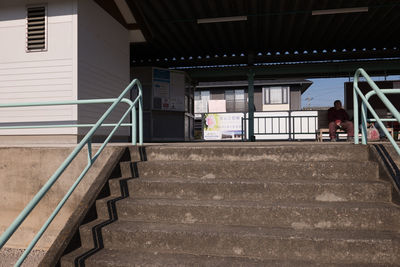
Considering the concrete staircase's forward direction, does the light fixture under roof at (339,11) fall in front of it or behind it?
behind

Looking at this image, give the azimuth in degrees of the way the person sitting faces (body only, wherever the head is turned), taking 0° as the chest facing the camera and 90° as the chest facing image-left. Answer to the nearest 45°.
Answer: approximately 0°

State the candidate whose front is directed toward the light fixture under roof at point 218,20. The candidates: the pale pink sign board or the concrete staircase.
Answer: the pale pink sign board
